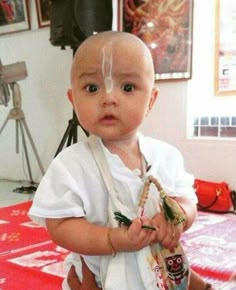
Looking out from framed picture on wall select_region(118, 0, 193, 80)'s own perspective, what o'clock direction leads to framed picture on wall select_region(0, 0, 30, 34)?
framed picture on wall select_region(0, 0, 30, 34) is roughly at 4 o'clock from framed picture on wall select_region(118, 0, 193, 80).

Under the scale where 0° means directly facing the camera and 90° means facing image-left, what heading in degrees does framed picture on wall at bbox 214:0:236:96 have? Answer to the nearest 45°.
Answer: approximately 0°

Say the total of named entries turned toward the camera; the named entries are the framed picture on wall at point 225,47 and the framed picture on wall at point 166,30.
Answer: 2

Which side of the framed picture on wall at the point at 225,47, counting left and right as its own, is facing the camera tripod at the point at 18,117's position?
right

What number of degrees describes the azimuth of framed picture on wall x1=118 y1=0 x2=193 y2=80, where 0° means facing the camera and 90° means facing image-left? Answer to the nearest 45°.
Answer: approximately 0°

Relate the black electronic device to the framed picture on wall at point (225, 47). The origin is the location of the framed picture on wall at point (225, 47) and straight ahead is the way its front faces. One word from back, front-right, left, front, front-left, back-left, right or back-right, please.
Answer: right

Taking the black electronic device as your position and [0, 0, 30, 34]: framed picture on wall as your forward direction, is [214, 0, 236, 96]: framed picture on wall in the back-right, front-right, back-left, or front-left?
back-right

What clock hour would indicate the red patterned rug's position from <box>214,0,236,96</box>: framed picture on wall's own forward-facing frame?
The red patterned rug is roughly at 1 o'clock from the framed picture on wall.
